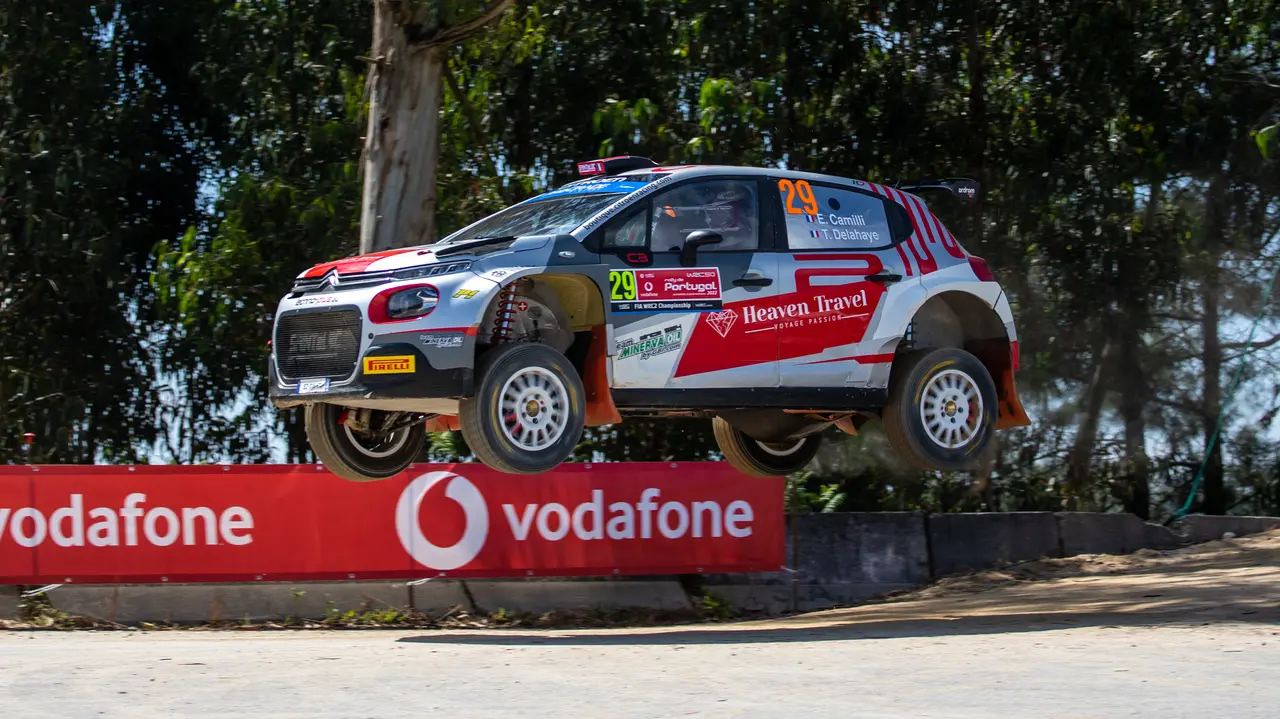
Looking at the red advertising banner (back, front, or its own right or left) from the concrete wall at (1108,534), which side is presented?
left

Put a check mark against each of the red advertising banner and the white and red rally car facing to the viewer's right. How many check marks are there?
0

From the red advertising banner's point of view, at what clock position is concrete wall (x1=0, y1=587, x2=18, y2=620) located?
The concrete wall is roughly at 3 o'clock from the red advertising banner.

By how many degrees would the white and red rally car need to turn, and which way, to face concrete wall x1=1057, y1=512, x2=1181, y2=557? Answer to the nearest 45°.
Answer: approximately 180°

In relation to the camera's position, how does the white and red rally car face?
facing the viewer and to the left of the viewer

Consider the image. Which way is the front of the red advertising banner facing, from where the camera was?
facing the viewer

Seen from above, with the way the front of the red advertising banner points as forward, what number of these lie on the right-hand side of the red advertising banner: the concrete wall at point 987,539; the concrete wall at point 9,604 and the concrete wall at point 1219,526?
1

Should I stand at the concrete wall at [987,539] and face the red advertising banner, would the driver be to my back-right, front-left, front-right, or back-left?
front-left

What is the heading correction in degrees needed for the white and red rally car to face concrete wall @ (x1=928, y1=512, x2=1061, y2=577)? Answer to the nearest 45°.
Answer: approximately 180°

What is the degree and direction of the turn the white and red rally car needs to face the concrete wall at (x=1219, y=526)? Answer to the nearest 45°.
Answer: approximately 180°
